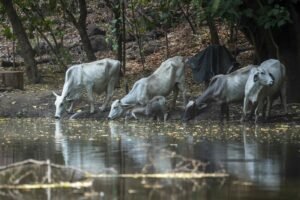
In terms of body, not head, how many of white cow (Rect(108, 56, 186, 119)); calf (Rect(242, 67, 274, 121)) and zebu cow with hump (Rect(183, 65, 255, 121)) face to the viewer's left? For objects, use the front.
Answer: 2

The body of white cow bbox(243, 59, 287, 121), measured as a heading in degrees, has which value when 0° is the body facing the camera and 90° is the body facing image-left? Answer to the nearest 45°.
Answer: approximately 45°

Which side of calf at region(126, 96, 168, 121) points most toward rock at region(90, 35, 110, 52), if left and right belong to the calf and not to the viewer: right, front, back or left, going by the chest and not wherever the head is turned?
right

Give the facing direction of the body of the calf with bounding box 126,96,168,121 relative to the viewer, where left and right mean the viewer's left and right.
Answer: facing to the left of the viewer

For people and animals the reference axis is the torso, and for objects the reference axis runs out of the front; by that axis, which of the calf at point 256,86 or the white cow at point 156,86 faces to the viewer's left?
the white cow

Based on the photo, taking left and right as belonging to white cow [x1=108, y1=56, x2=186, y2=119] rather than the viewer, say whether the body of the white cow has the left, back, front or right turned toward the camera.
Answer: left

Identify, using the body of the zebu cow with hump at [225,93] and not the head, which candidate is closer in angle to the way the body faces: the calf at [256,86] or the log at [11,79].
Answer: the log

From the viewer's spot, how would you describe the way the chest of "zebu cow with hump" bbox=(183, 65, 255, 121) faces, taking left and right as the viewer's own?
facing to the left of the viewer
